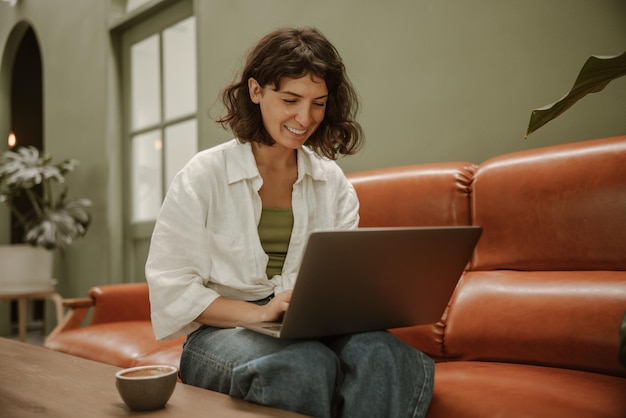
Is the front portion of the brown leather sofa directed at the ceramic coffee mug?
yes

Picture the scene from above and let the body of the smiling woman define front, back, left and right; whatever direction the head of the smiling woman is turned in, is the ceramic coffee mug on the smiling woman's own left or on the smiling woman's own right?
on the smiling woman's own right

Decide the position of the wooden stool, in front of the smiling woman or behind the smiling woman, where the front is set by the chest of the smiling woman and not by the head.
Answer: behind

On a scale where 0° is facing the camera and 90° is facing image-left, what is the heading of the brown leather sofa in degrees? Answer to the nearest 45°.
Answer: approximately 45°

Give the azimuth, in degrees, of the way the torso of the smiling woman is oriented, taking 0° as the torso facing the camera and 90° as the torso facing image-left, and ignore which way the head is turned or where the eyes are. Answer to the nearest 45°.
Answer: approximately 315°

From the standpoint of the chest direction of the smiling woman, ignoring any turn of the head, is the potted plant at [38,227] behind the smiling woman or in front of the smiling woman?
behind

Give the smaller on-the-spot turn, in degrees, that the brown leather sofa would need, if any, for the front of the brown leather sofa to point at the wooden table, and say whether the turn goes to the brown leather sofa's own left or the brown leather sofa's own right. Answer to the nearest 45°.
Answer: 0° — it already faces it

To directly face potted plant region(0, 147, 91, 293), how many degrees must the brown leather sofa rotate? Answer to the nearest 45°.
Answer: approximately 90° to its right

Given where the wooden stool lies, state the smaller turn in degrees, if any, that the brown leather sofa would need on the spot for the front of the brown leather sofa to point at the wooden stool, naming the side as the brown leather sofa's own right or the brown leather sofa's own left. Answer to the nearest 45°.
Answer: approximately 90° to the brown leather sofa's own right
